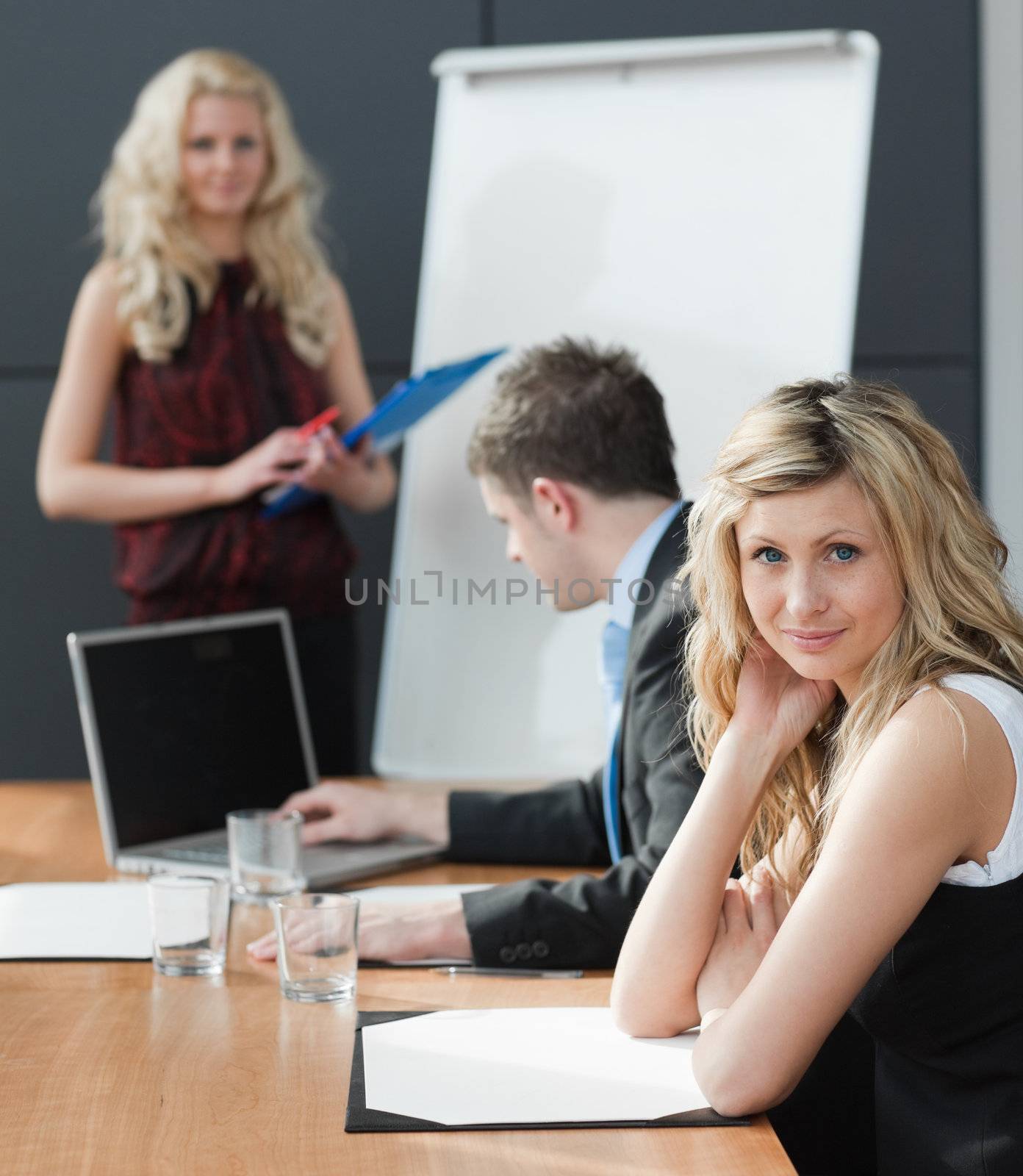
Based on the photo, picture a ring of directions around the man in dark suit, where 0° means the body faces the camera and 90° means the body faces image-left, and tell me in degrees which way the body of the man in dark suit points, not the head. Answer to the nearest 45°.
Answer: approximately 90°

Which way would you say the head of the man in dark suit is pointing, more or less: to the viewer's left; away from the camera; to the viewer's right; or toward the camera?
to the viewer's left

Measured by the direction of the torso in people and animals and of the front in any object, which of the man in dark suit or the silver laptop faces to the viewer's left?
the man in dark suit

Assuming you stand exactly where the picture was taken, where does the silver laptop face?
facing the viewer and to the right of the viewer

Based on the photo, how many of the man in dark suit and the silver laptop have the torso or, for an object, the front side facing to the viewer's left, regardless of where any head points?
1
